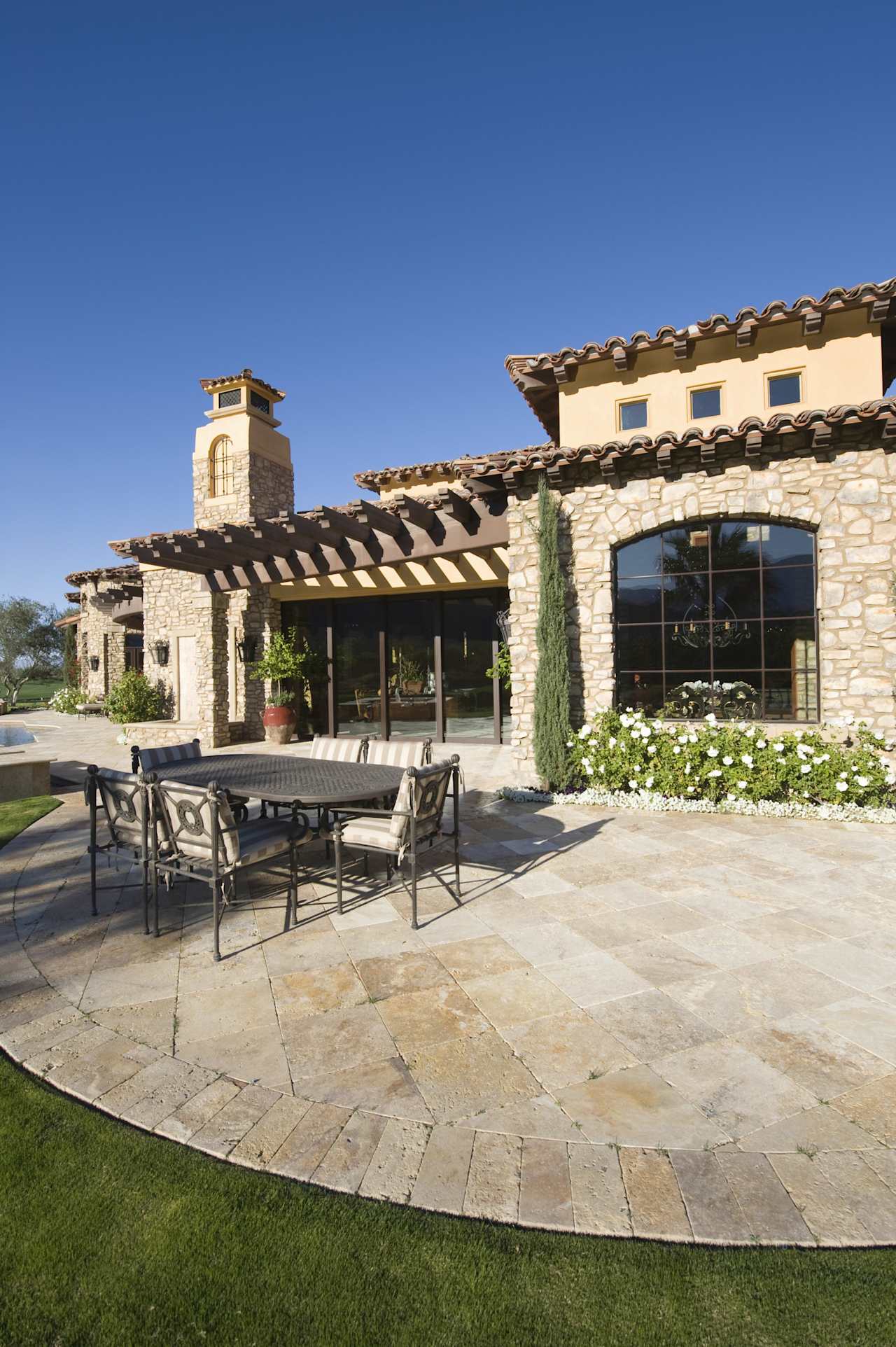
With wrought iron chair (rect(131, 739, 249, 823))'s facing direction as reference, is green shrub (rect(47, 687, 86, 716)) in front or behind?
behind

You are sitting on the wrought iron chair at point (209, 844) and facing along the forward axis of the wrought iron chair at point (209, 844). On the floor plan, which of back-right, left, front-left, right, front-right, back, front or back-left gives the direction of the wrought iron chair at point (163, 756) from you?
front-left

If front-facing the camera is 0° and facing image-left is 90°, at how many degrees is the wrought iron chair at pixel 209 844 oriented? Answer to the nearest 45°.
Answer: approximately 225°

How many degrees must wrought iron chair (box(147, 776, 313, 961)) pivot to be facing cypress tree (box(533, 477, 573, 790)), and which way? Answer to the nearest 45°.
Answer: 0° — it already faces it

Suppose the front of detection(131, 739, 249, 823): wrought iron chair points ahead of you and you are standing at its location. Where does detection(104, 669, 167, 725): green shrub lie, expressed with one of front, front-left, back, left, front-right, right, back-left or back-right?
back-left

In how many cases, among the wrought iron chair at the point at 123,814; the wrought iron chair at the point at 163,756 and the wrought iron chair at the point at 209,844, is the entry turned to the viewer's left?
0

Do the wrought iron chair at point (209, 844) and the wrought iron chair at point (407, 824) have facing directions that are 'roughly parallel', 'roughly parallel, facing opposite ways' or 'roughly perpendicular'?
roughly perpendicular

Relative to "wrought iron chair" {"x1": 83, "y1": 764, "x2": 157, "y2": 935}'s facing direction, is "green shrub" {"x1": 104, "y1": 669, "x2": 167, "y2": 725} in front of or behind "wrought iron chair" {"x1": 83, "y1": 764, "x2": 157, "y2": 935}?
in front

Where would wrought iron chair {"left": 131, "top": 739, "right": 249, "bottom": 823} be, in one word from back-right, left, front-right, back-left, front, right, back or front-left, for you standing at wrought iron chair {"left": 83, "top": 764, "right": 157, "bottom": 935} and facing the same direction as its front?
front-left

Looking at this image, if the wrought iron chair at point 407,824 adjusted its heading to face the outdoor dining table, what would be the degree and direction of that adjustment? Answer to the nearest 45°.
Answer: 0° — it already faces it

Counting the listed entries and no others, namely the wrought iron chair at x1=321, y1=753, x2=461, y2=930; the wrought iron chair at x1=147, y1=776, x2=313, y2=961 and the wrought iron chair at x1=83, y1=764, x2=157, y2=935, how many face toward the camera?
0

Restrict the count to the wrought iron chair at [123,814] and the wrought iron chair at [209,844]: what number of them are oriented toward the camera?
0

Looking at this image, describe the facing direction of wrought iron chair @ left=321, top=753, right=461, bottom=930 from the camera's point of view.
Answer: facing away from the viewer and to the left of the viewer

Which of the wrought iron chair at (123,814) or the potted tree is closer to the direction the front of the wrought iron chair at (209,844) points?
the potted tree

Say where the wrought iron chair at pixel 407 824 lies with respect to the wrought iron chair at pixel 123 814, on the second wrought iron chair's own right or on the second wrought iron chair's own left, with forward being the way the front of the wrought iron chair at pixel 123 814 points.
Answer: on the second wrought iron chair's own right

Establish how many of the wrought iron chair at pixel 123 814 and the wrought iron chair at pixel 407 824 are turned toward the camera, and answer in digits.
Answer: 0

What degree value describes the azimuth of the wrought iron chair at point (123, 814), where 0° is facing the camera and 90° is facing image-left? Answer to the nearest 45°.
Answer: approximately 225°

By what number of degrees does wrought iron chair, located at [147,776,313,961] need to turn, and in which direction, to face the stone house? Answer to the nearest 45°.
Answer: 0° — it already faces it

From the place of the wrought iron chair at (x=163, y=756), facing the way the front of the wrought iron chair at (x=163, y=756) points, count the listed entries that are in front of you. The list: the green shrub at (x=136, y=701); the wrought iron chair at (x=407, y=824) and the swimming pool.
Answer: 1
